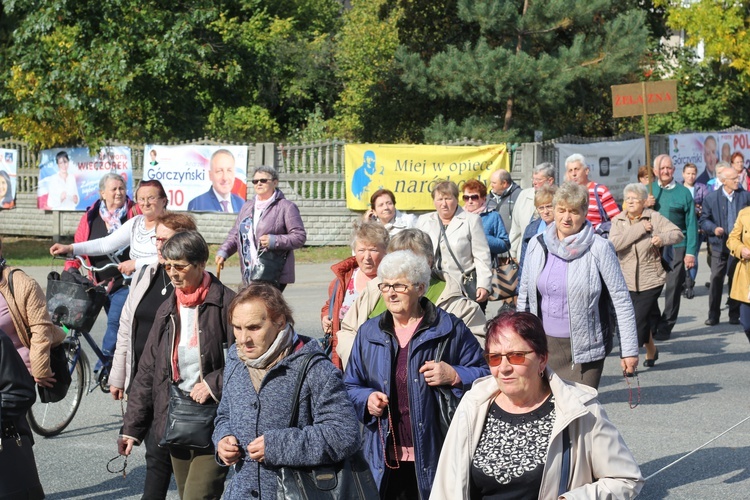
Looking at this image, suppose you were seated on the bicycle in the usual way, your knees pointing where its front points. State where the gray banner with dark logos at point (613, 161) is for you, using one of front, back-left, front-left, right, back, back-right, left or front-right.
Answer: back

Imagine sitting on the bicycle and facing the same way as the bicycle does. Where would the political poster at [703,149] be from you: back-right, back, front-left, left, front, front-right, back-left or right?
back

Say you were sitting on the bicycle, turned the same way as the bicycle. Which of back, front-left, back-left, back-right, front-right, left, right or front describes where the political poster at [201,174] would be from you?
back-right

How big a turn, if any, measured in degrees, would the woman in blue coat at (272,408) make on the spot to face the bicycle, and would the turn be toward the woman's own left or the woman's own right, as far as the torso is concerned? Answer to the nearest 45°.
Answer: approximately 135° to the woman's own right

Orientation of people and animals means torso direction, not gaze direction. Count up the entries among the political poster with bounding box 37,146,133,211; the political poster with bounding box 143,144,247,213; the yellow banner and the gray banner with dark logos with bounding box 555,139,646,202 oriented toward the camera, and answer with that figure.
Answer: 4

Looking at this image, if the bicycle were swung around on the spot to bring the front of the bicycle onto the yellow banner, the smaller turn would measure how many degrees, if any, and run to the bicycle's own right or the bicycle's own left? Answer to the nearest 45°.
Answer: approximately 180°

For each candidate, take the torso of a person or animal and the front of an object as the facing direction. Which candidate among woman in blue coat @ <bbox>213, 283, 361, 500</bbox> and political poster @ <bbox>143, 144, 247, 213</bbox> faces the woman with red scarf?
the political poster

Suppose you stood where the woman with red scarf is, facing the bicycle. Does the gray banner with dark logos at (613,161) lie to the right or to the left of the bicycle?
right

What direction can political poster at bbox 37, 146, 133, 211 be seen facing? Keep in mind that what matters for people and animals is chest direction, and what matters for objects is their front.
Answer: toward the camera

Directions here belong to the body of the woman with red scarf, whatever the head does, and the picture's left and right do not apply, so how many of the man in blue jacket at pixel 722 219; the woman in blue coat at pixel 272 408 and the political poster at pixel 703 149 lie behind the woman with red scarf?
2

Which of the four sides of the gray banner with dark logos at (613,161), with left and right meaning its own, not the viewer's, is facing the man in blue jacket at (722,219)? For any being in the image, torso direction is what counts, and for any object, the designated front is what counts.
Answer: front

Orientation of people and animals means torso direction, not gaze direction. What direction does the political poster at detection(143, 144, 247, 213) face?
toward the camera

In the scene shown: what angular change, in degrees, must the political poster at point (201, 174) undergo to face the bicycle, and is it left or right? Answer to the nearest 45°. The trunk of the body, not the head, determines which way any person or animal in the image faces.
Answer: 0° — it already faces it

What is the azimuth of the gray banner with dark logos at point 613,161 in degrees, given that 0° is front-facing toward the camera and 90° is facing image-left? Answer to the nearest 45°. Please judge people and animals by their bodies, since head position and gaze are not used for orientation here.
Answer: approximately 0°

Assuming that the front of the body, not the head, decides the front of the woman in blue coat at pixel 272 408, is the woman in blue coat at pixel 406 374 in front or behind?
behind

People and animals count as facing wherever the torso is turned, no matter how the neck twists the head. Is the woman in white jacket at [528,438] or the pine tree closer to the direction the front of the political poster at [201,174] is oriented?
the woman in white jacket
